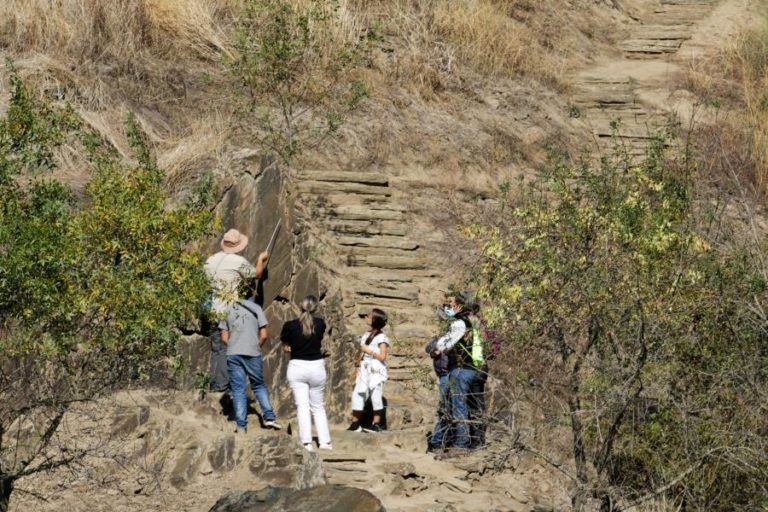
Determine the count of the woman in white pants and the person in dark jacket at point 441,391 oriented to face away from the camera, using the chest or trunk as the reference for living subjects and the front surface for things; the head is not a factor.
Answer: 1

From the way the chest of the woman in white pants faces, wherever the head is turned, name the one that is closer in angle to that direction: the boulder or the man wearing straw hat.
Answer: the man wearing straw hat

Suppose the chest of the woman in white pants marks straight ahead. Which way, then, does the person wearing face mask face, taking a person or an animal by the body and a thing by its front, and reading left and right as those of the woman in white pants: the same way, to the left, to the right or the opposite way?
to the left

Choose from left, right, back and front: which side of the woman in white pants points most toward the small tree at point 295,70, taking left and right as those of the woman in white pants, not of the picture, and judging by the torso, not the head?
front

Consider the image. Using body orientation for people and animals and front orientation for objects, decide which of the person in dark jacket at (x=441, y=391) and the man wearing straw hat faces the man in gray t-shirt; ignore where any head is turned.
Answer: the person in dark jacket

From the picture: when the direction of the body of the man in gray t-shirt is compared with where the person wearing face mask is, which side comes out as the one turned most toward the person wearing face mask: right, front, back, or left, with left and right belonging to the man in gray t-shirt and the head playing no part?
right

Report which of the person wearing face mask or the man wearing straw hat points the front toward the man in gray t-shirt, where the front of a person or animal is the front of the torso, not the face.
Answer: the person wearing face mask

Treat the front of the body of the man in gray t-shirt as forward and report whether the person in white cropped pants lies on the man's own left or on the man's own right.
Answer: on the man's own right

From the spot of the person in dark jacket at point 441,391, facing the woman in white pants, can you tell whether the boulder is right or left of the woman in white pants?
left

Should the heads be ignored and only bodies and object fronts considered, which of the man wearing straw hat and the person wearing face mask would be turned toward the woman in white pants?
the person wearing face mask

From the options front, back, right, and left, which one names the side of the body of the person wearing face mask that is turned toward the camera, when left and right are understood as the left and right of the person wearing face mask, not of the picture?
left

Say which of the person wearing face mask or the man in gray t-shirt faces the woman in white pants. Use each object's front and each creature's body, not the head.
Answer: the person wearing face mask

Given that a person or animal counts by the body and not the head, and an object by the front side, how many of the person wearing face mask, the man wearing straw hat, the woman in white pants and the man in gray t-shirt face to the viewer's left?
1

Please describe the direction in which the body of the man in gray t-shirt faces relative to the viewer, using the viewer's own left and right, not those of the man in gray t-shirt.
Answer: facing away from the viewer

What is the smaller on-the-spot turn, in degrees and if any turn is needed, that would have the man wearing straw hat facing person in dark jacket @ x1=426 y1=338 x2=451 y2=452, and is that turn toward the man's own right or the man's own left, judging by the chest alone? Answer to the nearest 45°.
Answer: approximately 90° to the man's own right

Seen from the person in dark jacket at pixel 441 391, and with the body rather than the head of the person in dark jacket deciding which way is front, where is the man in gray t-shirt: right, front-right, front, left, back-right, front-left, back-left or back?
front
